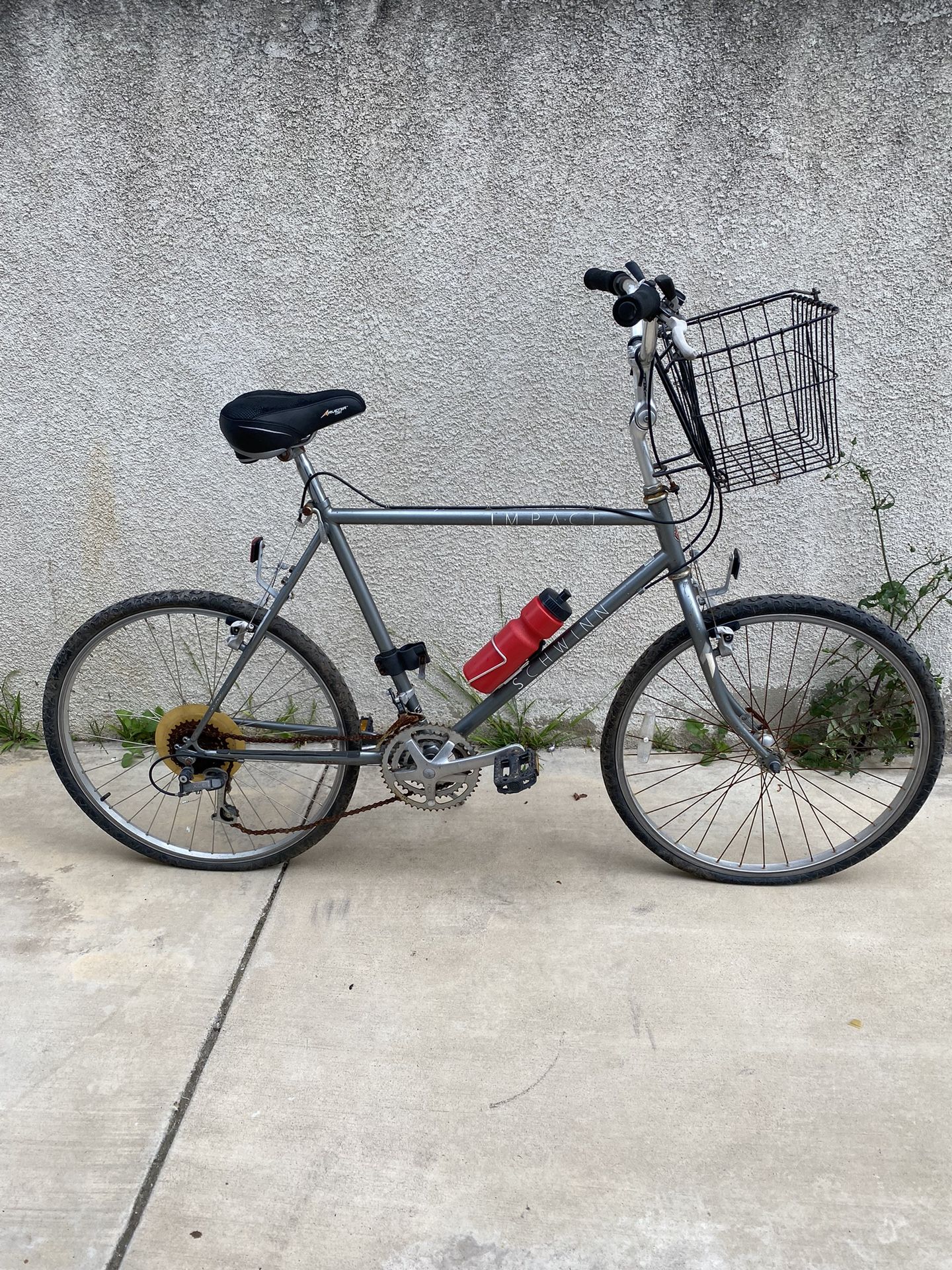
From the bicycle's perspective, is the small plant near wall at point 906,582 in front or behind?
in front

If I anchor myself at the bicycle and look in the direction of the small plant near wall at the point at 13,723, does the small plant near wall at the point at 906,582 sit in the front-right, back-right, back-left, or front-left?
back-right

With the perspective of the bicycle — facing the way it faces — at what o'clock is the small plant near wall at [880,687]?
The small plant near wall is roughly at 11 o'clock from the bicycle.

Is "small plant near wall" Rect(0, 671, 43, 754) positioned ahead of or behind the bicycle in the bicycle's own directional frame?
behind

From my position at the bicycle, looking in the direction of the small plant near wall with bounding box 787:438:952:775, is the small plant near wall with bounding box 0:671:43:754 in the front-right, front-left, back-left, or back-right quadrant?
back-left

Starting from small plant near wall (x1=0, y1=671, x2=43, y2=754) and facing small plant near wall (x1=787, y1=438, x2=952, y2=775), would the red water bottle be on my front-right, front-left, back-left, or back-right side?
front-right

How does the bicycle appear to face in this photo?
to the viewer's right
